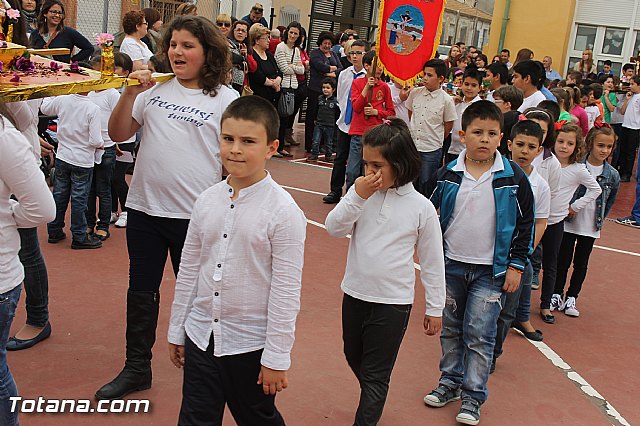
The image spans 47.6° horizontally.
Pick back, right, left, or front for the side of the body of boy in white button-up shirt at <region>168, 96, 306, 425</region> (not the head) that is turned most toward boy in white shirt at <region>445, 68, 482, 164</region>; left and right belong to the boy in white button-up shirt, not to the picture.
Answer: back

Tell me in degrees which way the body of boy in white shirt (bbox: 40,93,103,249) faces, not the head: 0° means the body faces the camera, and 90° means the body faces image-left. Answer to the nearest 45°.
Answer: approximately 225°

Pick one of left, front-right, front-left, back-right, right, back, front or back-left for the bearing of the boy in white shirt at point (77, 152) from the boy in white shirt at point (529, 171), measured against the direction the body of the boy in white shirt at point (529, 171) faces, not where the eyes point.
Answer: front-right

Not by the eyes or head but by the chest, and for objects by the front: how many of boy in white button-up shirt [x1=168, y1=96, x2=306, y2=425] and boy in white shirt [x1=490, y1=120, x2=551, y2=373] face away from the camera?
0

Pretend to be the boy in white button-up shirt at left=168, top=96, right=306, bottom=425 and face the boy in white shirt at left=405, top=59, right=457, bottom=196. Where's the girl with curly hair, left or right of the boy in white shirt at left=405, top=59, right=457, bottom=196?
left

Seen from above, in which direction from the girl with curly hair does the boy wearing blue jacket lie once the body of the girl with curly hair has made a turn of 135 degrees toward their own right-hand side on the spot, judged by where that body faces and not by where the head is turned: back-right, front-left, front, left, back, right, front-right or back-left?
right

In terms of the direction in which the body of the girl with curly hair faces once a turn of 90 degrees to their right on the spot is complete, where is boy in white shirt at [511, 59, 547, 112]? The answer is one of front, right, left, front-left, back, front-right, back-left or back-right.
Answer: right

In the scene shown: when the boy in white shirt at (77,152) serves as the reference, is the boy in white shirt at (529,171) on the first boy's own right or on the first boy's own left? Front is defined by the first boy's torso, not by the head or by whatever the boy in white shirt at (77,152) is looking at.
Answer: on the first boy's own right

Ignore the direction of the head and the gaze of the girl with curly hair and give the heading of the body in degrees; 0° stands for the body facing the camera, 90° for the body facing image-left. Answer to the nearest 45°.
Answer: approximately 45°
